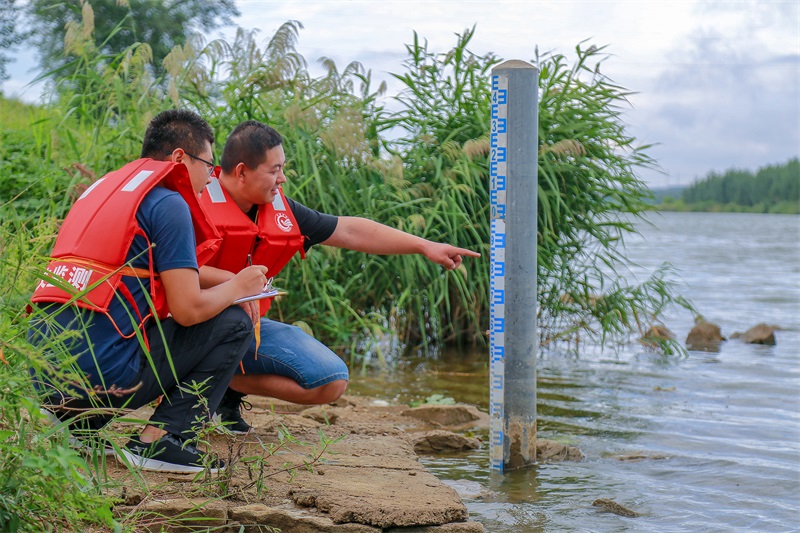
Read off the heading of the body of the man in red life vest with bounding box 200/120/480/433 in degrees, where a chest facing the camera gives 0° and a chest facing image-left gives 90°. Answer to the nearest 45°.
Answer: approximately 315°

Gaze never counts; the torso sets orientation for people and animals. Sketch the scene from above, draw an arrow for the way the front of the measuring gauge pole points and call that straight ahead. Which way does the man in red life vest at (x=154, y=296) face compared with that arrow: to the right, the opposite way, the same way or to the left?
the opposite way

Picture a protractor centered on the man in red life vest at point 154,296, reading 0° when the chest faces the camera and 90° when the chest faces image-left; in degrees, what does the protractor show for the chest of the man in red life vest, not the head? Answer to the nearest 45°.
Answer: approximately 225°

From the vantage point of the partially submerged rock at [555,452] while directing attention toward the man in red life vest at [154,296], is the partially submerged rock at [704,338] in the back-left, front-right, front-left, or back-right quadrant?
back-right

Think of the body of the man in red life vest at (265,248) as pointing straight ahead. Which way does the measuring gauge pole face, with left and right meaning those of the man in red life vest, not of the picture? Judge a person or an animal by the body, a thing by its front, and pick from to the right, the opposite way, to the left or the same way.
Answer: to the right

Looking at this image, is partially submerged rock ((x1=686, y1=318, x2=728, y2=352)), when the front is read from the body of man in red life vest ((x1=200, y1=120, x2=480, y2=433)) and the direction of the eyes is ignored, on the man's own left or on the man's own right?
on the man's own left

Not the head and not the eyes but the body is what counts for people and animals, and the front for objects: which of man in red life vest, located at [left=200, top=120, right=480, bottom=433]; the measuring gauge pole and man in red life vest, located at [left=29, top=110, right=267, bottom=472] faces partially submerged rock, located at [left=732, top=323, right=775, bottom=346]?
man in red life vest, located at [left=29, top=110, right=267, bottom=472]
